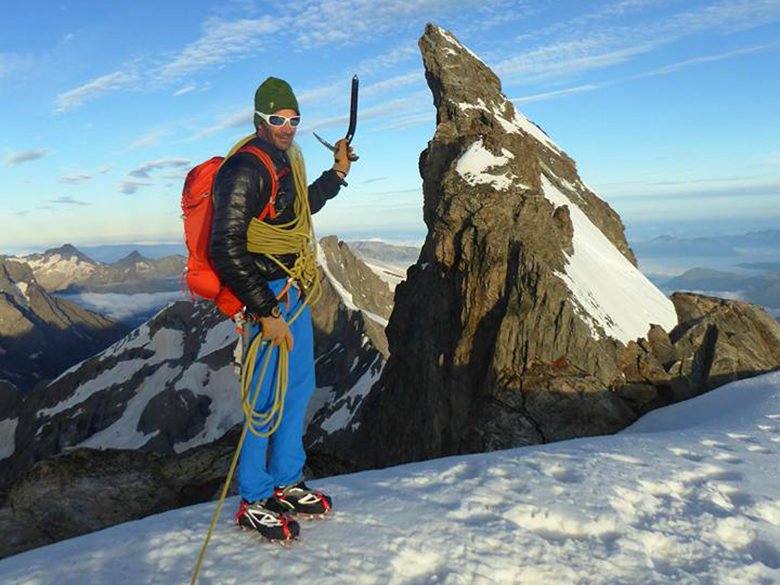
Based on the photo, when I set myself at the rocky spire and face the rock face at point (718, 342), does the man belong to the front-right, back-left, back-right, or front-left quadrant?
front-right

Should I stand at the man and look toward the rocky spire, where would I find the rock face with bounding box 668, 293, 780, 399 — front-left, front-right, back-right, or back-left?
front-right

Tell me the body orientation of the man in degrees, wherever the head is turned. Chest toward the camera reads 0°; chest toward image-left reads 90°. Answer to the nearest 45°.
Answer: approximately 315°

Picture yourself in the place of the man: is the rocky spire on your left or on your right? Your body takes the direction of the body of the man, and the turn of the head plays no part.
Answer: on your left

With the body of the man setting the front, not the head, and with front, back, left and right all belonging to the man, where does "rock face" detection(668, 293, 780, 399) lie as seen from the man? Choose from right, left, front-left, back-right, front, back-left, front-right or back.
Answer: left
